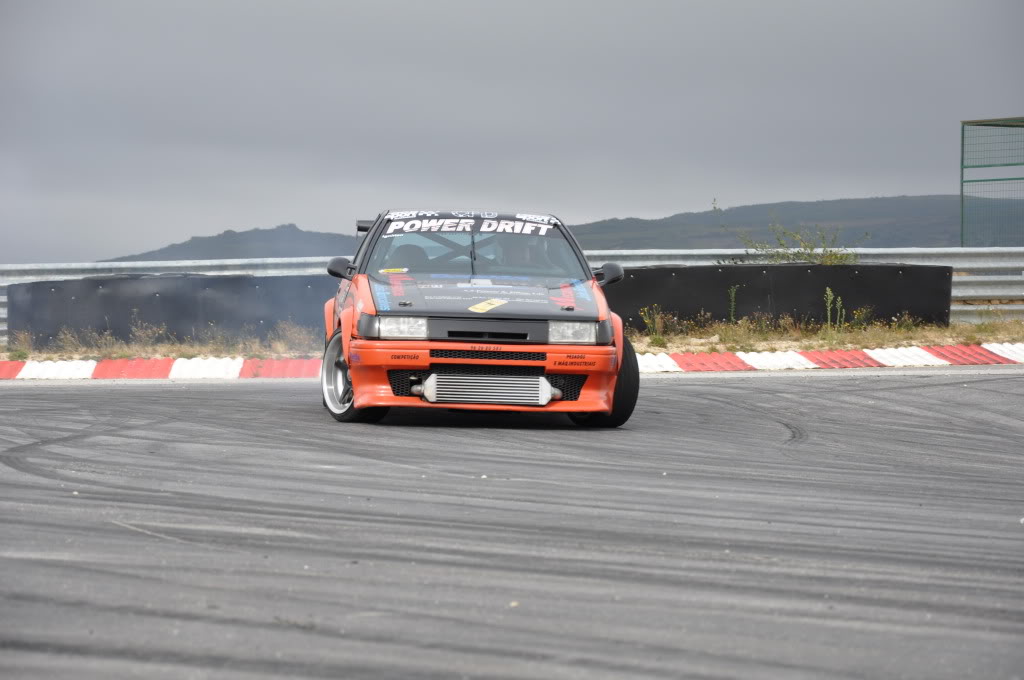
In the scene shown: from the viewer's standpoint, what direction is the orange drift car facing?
toward the camera

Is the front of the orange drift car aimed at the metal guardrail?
no
